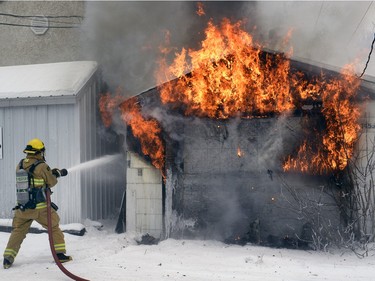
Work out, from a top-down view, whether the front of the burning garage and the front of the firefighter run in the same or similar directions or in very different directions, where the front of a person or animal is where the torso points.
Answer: very different directions

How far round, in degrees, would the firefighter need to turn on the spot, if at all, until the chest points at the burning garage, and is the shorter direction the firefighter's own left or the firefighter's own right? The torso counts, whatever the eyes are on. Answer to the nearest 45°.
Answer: approximately 45° to the firefighter's own right

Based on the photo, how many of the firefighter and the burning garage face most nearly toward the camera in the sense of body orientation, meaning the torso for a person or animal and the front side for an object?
1

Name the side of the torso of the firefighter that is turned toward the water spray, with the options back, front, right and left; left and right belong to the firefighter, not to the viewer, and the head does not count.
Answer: front

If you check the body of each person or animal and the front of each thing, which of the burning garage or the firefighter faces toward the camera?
the burning garage

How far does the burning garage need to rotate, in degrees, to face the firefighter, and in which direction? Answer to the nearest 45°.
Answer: approximately 45° to its right

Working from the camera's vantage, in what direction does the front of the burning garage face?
facing the viewer

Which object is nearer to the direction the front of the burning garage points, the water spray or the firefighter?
the firefighter

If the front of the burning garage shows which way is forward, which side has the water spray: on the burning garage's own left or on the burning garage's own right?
on the burning garage's own right

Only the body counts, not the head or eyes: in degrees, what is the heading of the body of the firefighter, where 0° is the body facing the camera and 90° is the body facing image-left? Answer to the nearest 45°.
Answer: approximately 225°
